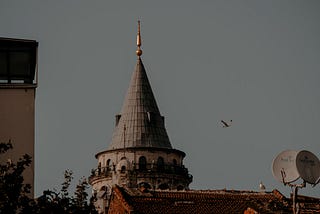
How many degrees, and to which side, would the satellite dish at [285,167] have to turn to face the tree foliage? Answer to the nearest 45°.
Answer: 0° — it already faces it

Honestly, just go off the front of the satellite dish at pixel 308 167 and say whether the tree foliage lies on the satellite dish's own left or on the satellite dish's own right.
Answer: on the satellite dish's own right

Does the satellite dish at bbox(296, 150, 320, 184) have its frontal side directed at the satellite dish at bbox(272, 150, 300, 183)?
no

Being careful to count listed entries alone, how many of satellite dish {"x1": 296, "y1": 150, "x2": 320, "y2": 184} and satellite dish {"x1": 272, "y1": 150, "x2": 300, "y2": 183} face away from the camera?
0

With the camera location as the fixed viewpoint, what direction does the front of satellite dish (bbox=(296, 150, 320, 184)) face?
facing the viewer and to the right of the viewer

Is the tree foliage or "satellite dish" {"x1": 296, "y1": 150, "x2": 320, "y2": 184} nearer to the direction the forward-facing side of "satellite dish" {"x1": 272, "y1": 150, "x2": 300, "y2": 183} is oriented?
the tree foliage

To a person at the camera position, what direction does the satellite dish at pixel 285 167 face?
facing the viewer and to the left of the viewer
